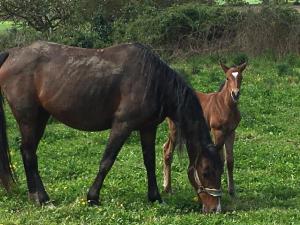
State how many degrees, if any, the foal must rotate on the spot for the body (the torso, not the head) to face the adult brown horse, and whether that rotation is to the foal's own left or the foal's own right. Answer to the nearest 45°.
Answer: approximately 90° to the foal's own right

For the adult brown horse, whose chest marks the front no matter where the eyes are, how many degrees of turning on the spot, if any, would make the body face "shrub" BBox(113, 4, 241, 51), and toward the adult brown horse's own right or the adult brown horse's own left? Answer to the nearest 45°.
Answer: approximately 90° to the adult brown horse's own left

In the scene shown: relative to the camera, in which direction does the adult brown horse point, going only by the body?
to the viewer's right

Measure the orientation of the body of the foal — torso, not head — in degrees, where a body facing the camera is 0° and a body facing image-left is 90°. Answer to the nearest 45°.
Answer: approximately 315°

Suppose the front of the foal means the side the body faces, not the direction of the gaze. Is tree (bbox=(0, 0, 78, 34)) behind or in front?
behind

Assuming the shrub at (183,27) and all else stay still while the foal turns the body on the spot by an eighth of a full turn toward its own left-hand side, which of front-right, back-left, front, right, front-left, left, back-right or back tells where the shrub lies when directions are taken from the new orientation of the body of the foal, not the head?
left
